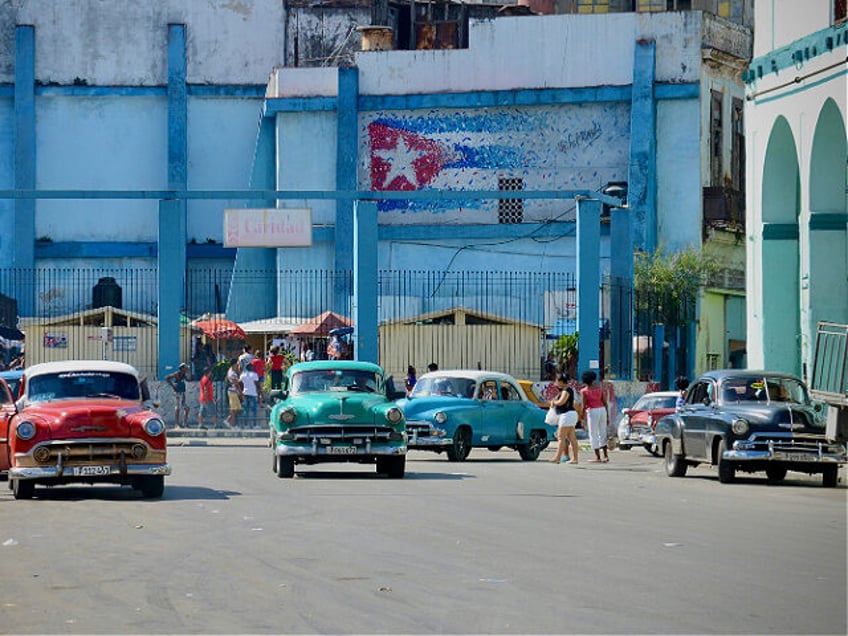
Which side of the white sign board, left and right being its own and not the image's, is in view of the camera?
front

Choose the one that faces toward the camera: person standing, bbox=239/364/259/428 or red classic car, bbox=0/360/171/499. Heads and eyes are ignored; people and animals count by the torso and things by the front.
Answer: the red classic car

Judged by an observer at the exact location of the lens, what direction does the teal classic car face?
facing the viewer

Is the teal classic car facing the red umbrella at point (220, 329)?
no

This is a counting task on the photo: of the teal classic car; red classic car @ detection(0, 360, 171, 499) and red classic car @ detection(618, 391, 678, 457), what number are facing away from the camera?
0

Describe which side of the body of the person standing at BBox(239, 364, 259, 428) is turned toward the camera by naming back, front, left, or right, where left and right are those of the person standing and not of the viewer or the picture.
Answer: back

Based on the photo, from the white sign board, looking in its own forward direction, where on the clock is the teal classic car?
The teal classic car is roughly at 12 o'clock from the white sign board.

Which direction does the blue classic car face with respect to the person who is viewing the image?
facing the viewer and to the left of the viewer

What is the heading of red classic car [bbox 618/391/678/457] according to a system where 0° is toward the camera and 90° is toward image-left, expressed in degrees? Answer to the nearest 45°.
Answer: approximately 45°

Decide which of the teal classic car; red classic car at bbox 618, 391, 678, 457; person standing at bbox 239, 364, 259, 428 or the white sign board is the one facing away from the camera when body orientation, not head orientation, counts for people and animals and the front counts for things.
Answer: the person standing

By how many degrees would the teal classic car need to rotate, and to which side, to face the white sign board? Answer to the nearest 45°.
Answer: approximately 180°

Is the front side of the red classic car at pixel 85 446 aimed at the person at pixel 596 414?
no

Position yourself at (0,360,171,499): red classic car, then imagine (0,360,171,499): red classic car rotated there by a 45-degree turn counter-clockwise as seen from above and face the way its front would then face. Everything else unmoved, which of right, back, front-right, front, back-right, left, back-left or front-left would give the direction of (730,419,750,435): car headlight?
front-left

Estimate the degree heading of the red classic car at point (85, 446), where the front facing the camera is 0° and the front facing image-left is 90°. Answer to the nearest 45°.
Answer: approximately 0°

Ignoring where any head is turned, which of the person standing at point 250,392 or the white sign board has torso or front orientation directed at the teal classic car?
the white sign board

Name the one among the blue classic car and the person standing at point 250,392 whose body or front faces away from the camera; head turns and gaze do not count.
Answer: the person standing

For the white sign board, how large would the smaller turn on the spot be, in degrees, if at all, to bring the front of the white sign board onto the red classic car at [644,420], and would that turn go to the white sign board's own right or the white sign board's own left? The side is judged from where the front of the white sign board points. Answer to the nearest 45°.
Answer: approximately 45° to the white sign board's own left

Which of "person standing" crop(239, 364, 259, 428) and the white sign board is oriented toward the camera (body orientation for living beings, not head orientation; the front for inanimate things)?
the white sign board
